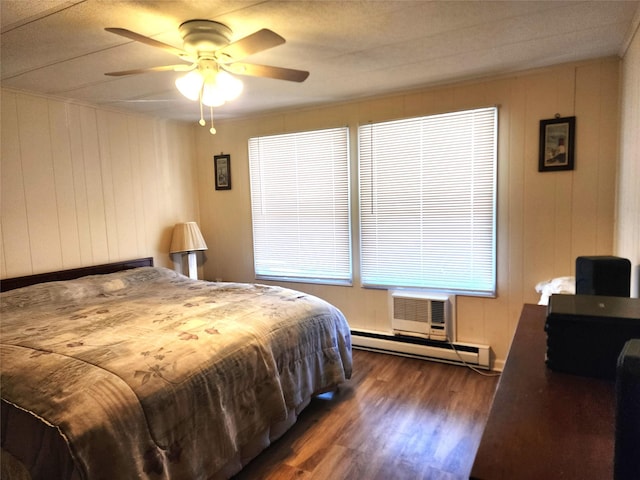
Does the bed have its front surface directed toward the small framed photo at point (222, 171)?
no

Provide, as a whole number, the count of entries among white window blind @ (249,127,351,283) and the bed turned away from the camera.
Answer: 0

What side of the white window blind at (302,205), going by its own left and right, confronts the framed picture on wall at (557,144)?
left

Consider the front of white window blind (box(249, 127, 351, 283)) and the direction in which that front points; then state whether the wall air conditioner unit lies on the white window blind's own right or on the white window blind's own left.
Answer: on the white window blind's own left

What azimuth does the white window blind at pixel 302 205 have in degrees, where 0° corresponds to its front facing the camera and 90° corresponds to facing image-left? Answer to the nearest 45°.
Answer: approximately 45°

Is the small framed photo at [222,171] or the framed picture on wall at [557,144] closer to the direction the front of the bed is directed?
the framed picture on wall

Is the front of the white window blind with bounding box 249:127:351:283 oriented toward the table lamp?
no

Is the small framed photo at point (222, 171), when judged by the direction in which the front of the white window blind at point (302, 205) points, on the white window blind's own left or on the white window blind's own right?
on the white window blind's own right

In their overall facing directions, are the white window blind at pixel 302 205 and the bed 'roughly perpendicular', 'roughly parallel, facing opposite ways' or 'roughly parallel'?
roughly perpendicular

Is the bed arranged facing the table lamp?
no

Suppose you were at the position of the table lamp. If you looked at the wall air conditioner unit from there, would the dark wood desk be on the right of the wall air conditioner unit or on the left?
right

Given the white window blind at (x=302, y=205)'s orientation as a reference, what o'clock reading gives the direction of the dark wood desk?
The dark wood desk is roughly at 10 o'clock from the white window blind.

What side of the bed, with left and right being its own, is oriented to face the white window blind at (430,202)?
left

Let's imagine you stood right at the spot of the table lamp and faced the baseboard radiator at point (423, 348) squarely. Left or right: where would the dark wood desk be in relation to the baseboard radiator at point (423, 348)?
right

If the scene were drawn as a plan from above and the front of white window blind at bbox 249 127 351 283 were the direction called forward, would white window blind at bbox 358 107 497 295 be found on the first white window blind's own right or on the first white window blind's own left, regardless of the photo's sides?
on the first white window blind's own left

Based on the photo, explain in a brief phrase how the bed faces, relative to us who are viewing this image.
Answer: facing the viewer and to the right of the viewer
